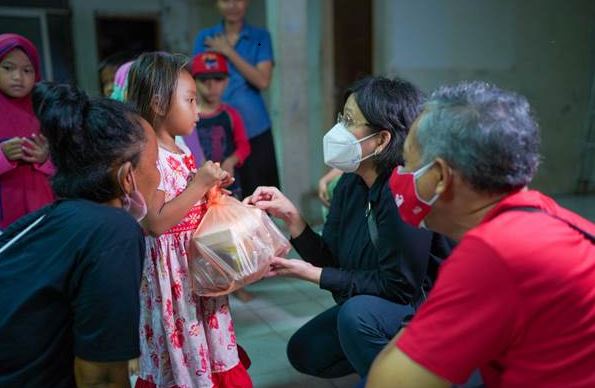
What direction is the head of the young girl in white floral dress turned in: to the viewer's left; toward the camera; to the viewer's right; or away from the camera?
to the viewer's right

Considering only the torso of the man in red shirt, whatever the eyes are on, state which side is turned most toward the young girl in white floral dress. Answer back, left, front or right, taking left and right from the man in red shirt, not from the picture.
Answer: front

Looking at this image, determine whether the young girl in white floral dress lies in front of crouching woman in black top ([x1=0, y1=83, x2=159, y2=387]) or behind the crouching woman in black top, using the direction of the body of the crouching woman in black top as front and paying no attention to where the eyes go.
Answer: in front

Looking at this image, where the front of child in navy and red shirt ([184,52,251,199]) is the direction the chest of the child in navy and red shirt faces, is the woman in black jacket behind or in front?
in front

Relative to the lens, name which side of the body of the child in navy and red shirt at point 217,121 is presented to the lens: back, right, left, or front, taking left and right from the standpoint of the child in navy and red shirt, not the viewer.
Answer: front

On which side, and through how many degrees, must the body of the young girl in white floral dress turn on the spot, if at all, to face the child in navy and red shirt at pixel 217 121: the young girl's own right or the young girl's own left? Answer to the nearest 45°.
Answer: approximately 90° to the young girl's own left

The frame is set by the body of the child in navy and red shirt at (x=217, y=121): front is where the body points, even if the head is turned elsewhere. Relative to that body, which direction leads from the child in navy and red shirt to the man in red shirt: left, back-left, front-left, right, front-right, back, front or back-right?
front

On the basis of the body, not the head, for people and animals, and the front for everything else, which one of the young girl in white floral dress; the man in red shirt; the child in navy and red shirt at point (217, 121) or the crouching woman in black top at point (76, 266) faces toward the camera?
the child in navy and red shirt

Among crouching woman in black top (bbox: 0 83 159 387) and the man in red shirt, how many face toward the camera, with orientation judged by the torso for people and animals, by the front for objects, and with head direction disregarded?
0

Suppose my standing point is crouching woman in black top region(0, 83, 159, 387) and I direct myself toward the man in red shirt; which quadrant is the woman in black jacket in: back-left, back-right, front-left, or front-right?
front-left

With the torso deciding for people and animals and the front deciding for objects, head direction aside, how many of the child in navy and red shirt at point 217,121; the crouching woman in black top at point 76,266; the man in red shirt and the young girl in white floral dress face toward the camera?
1

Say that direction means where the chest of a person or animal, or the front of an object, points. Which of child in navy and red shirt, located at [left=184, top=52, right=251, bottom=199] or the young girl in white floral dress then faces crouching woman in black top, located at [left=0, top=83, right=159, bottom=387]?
the child in navy and red shirt
